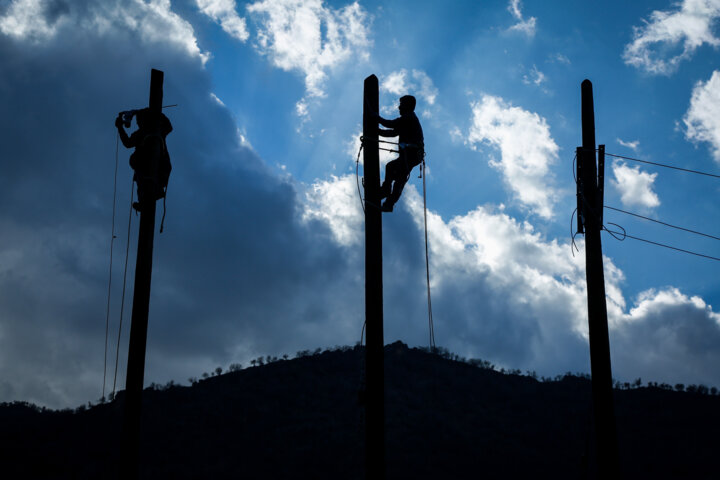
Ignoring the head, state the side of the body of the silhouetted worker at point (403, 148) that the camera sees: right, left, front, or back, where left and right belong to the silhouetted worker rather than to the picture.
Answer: left

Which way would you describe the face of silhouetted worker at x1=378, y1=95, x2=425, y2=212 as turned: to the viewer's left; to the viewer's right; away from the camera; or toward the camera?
to the viewer's left

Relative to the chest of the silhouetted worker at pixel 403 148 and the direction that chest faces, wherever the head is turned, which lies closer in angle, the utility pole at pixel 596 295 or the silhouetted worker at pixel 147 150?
the silhouetted worker

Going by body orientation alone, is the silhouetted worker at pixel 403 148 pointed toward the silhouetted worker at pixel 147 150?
yes

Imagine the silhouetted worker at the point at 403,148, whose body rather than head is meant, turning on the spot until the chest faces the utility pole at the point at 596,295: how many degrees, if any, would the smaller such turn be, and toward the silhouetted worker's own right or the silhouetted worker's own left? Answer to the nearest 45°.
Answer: approximately 135° to the silhouetted worker's own right
